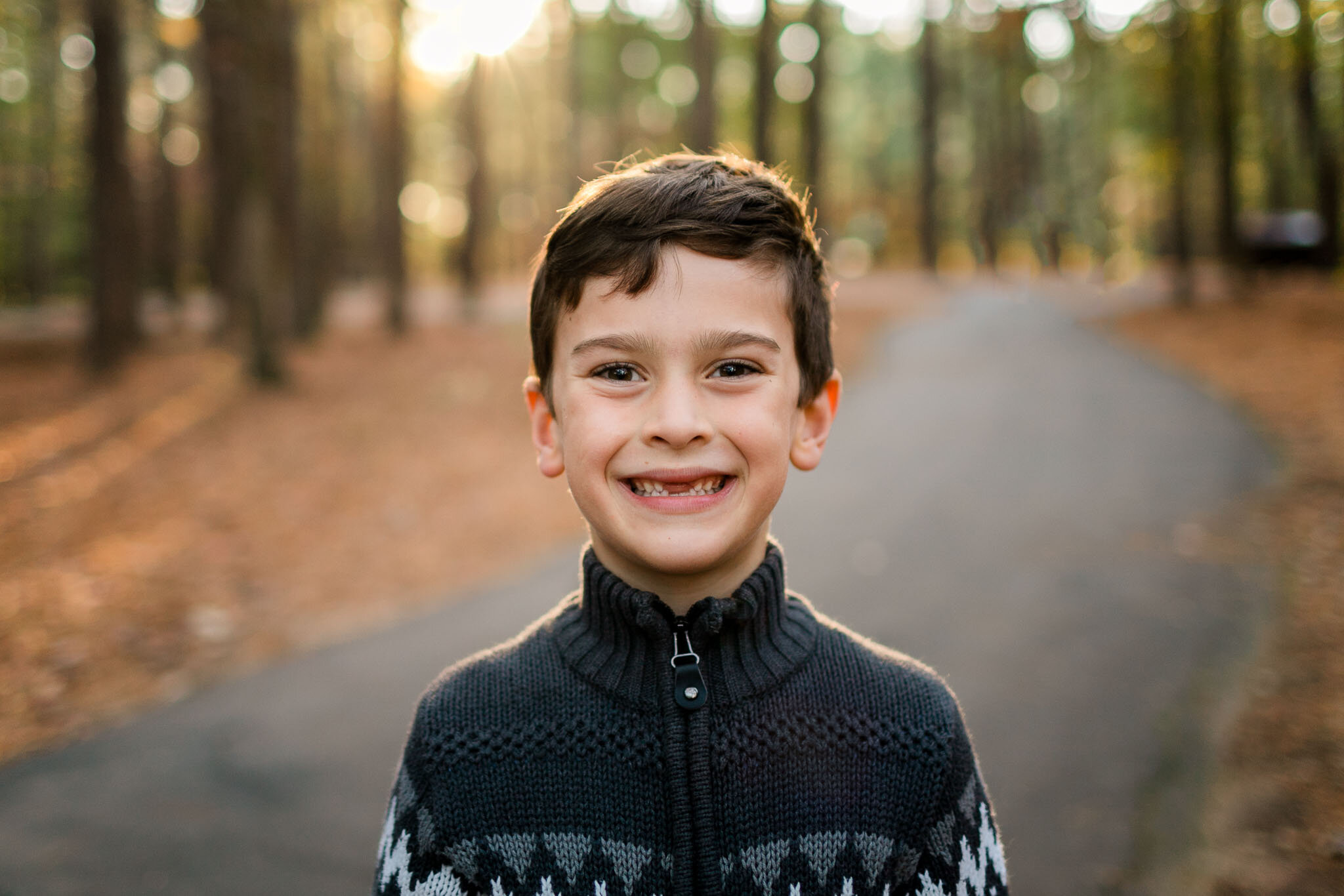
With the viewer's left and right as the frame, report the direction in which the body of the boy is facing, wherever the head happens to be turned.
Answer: facing the viewer

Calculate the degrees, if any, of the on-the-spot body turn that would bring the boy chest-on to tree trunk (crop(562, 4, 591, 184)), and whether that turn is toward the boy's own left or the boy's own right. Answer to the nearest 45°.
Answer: approximately 180°

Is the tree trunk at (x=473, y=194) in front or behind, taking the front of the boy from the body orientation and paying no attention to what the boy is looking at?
behind

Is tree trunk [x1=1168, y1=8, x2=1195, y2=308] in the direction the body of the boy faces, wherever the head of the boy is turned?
no

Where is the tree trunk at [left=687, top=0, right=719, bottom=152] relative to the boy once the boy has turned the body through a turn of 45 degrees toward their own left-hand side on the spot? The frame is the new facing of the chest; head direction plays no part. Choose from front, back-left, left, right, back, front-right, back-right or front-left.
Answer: back-left

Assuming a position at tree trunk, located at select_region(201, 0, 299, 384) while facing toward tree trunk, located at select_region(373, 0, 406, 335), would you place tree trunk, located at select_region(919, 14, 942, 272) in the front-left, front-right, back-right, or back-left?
front-right

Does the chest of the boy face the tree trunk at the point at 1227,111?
no

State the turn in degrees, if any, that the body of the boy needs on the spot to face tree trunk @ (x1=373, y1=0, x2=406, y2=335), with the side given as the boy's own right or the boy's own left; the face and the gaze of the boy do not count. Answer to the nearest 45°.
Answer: approximately 180°

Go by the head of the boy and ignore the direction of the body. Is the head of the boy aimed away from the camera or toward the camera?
toward the camera

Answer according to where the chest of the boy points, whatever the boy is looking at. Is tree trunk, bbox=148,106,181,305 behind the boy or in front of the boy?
behind
